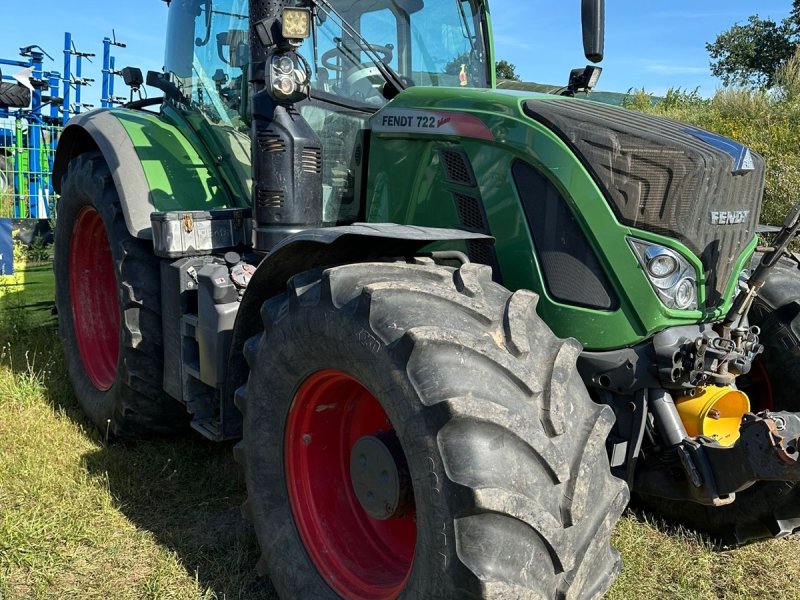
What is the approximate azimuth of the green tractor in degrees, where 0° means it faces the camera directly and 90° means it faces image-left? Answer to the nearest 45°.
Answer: approximately 315°

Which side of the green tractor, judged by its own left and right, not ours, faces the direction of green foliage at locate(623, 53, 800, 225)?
left

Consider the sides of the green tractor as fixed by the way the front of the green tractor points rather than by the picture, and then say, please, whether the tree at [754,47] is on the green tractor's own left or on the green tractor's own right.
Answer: on the green tractor's own left
